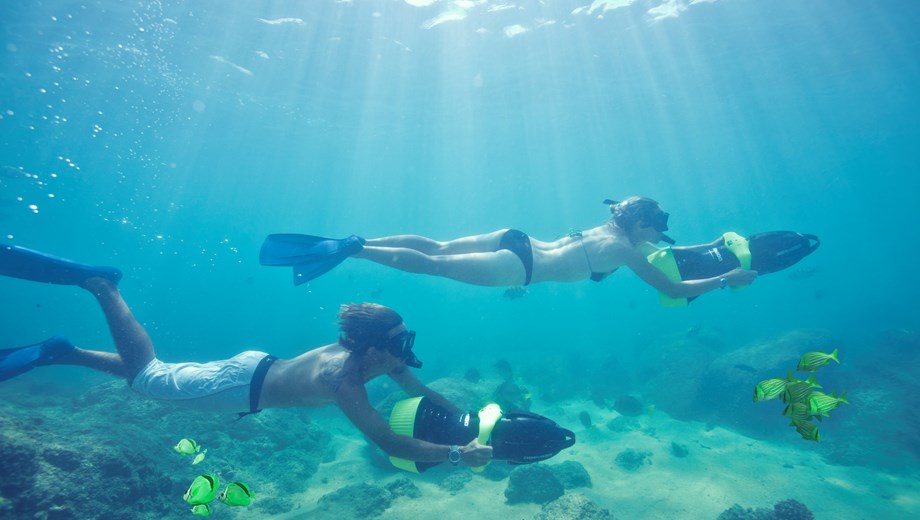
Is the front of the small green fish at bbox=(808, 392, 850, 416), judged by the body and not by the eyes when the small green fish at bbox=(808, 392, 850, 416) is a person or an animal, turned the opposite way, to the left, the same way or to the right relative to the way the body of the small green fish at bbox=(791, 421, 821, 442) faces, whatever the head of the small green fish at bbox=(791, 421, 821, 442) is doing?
the same way

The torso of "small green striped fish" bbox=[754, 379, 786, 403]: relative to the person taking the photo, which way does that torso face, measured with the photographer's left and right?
facing to the left of the viewer

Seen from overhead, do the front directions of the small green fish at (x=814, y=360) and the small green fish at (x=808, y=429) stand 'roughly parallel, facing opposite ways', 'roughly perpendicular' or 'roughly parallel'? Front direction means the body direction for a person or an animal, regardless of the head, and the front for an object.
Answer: roughly parallel
